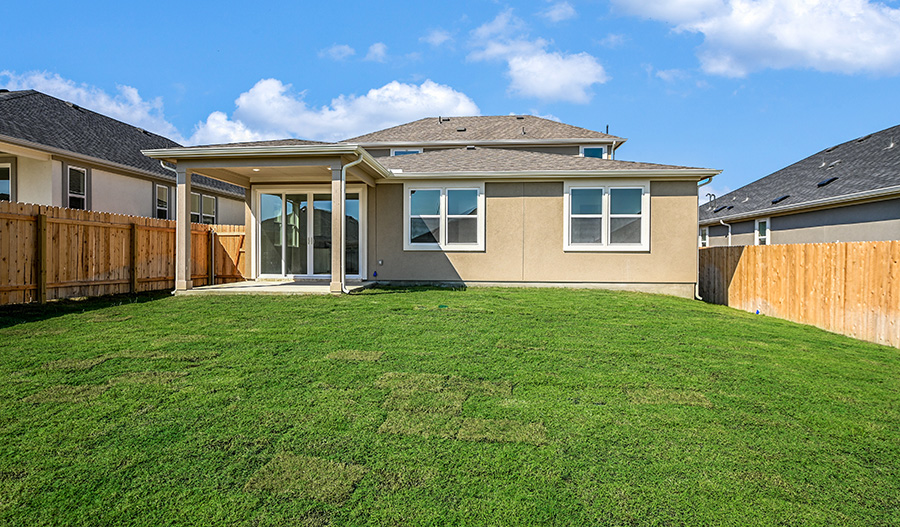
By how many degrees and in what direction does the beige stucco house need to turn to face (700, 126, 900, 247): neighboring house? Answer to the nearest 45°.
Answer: approximately 90° to its right

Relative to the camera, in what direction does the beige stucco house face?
facing away from the viewer

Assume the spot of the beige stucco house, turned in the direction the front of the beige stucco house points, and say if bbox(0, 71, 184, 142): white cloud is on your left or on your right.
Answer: on your left

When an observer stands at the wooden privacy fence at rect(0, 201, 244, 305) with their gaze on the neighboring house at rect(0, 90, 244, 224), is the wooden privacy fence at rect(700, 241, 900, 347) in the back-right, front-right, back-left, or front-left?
back-right

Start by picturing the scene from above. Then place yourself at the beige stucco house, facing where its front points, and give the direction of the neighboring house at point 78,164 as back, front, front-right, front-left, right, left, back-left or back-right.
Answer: left

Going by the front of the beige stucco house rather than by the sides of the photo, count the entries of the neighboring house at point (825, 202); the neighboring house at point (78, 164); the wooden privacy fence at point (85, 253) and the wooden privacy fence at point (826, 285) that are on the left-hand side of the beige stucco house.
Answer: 2

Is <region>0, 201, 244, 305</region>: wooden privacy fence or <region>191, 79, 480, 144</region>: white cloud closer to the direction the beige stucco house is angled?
the white cloud

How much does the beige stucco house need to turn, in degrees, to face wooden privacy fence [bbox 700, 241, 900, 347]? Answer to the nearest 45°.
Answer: approximately 135° to its right
